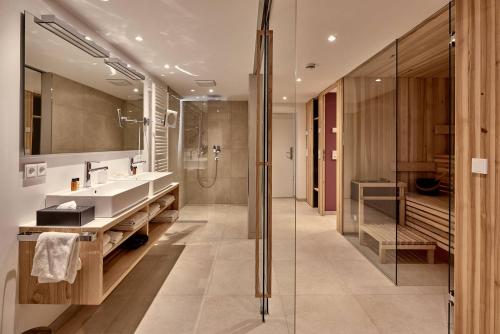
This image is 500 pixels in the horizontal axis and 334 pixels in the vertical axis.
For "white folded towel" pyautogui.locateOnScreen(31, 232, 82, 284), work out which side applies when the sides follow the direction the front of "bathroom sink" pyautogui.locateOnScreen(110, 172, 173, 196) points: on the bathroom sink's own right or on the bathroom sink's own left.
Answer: on the bathroom sink's own right

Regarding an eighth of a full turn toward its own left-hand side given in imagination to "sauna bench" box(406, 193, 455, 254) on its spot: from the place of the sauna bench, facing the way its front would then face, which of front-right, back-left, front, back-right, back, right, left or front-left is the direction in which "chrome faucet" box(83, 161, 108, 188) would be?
front-right

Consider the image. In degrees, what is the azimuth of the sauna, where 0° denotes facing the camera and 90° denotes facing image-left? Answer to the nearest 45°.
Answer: approximately 45°

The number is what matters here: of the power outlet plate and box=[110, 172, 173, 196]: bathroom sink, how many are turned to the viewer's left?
0

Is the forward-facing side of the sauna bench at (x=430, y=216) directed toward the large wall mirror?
yes

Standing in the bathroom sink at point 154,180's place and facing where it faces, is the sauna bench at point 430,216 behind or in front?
in front
